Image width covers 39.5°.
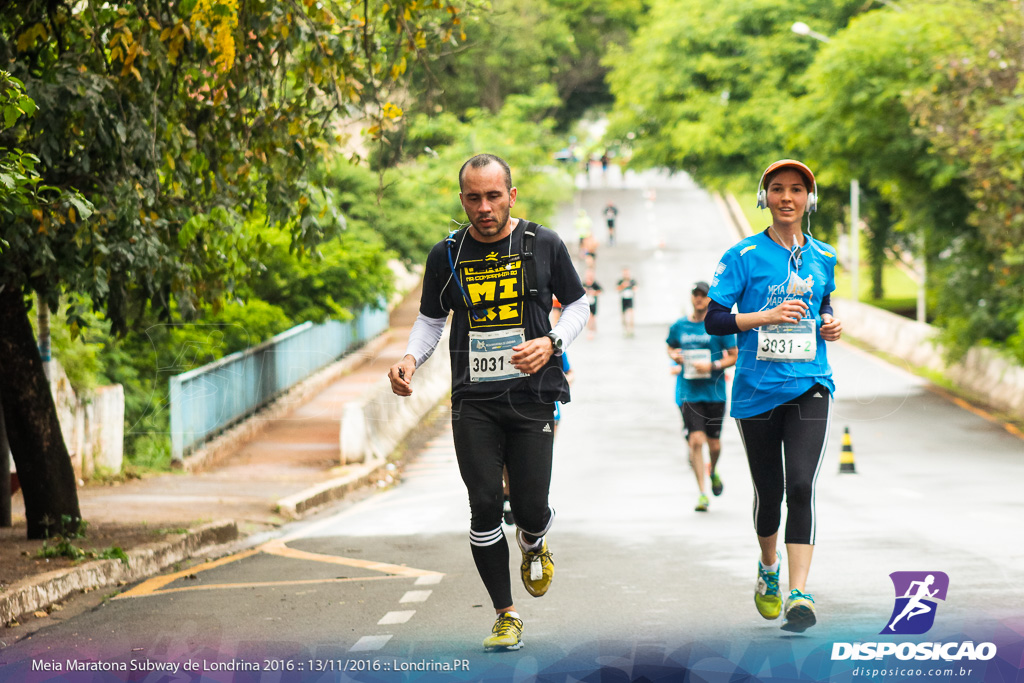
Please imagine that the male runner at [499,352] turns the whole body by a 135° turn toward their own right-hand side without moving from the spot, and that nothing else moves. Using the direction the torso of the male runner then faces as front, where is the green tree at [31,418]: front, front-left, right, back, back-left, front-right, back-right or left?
front

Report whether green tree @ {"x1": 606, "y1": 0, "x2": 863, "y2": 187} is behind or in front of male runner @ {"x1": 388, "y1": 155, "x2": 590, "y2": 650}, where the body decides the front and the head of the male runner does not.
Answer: behind

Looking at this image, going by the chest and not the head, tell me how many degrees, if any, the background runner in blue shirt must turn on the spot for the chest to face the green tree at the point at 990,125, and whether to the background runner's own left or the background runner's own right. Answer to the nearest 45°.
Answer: approximately 135° to the background runner's own left

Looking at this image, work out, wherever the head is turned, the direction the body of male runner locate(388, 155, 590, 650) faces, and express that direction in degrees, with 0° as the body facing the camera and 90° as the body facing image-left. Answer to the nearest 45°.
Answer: approximately 0°

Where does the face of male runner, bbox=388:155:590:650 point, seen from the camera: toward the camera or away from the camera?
toward the camera

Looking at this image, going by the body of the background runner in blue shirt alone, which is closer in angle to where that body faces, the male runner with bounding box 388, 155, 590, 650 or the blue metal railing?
the male runner

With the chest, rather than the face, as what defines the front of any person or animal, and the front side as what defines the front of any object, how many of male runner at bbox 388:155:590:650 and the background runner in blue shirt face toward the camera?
2

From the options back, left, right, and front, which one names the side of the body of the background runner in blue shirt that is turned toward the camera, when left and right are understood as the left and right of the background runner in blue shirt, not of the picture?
front

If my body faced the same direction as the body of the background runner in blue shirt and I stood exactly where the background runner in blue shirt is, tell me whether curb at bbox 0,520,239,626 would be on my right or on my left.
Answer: on my right

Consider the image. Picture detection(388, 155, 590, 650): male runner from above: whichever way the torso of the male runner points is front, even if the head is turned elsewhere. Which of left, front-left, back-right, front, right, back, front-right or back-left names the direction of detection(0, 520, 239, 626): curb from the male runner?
back-right

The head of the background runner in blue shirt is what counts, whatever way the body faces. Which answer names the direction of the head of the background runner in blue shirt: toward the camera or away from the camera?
toward the camera

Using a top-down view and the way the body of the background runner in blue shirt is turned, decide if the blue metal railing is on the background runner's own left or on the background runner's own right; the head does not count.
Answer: on the background runner's own right

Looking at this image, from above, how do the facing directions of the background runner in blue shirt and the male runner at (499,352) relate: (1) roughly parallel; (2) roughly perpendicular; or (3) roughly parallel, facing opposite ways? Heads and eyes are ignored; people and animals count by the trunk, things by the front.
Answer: roughly parallel
